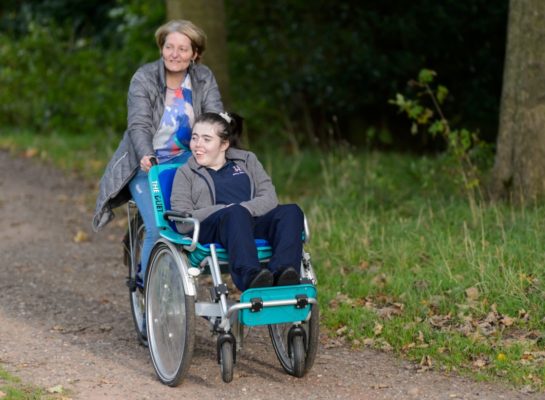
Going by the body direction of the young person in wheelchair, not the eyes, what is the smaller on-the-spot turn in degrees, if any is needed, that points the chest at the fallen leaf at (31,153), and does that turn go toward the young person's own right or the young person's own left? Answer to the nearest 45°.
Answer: approximately 135° to the young person's own left

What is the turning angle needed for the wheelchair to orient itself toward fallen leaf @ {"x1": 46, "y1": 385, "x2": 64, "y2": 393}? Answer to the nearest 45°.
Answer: approximately 135° to its right

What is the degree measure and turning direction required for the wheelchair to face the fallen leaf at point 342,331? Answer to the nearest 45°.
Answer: approximately 90° to its left

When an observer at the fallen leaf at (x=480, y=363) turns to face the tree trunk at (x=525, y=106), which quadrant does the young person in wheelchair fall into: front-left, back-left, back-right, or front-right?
back-left

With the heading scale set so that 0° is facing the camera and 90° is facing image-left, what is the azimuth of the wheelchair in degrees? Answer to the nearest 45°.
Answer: approximately 315°

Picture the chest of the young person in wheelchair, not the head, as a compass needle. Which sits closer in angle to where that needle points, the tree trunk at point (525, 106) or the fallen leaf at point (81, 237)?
the tree trunk

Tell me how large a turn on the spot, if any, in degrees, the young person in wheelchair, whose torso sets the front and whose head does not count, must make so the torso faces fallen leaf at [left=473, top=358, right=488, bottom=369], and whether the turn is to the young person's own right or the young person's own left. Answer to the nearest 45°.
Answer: approximately 45° to the young person's own left

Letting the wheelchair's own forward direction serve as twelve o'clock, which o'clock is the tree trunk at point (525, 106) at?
The tree trunk is roughly at 9 o'clock from the wheelchair.
